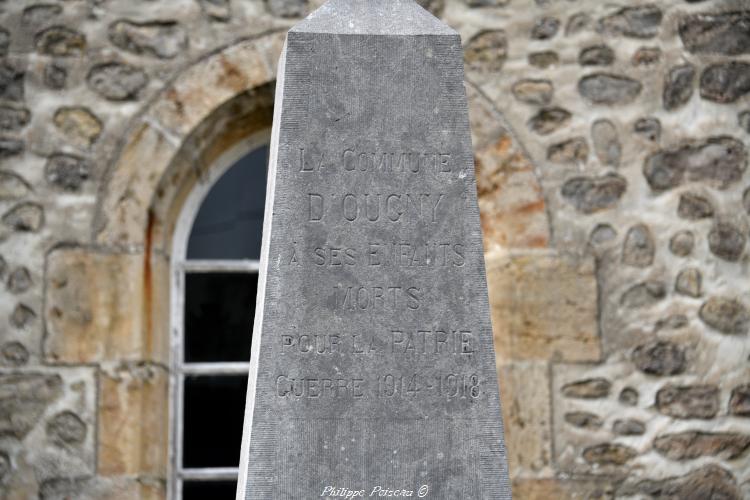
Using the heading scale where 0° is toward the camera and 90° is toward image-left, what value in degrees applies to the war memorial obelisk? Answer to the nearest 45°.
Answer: approximately 0°

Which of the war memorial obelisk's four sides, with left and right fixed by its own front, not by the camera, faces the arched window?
back
